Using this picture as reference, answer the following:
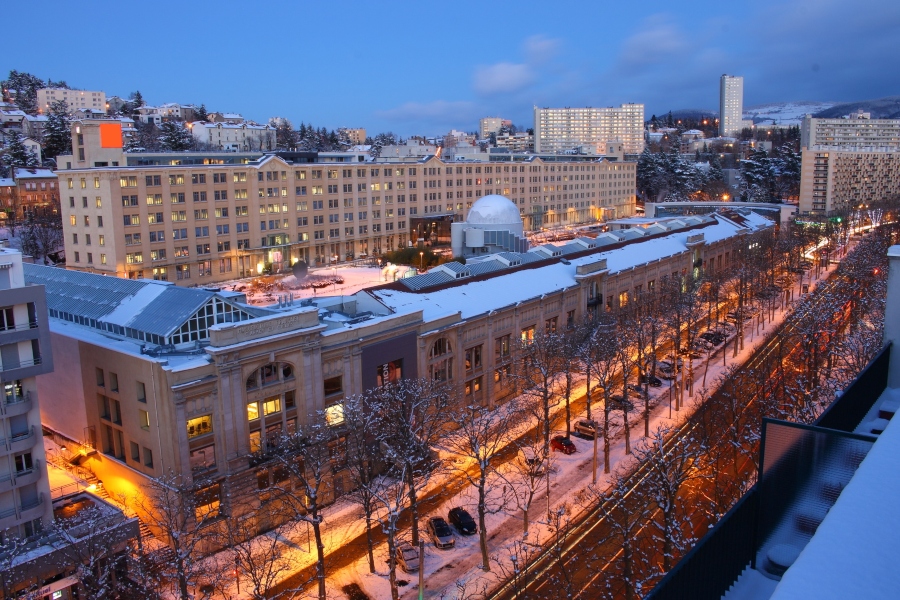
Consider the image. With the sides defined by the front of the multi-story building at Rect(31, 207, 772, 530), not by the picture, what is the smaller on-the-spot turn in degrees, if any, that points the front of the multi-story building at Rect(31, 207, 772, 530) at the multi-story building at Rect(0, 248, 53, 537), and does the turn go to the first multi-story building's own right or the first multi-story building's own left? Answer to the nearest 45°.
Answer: approximately 90° to the first multi-story building's own right

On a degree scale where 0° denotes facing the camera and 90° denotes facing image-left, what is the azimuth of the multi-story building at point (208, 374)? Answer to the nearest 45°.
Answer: approximately 315°
